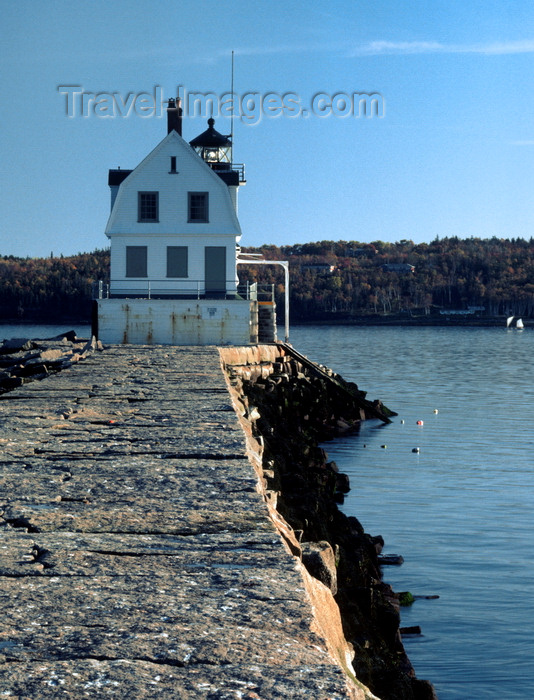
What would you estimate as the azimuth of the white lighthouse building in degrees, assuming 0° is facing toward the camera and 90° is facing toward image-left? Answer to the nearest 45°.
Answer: approximately 0°
